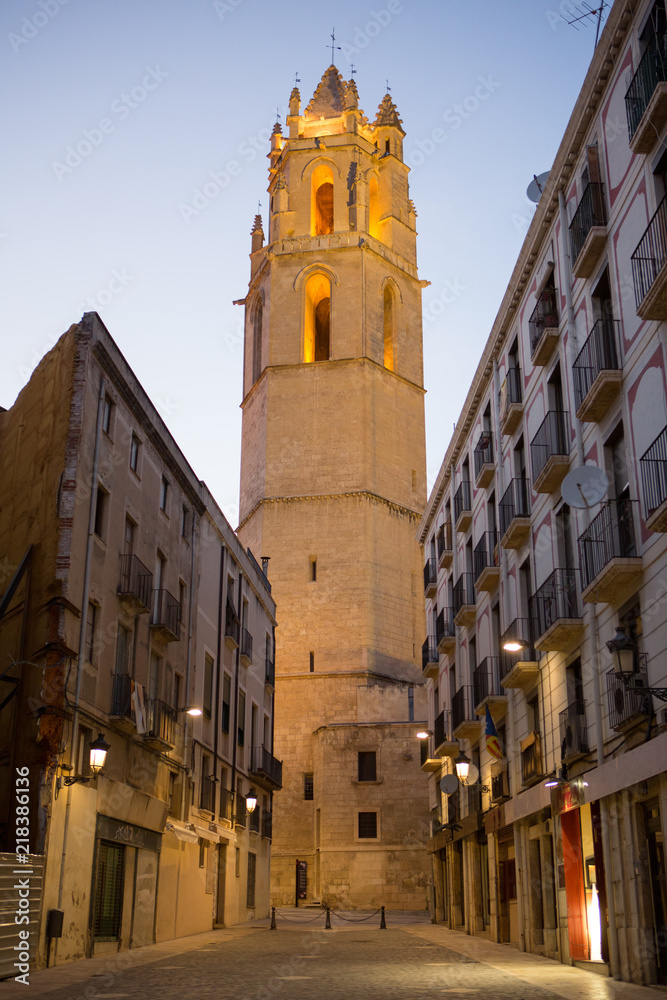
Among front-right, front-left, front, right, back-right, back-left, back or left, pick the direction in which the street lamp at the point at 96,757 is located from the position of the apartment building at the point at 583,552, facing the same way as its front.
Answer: front

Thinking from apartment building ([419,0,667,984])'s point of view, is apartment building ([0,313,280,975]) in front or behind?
in front

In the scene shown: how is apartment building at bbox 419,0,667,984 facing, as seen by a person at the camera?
facing to the left of the viewer

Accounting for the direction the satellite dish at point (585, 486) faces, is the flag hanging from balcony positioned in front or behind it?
behind

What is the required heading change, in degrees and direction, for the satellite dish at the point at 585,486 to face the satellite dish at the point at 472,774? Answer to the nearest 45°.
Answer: approximately 180°

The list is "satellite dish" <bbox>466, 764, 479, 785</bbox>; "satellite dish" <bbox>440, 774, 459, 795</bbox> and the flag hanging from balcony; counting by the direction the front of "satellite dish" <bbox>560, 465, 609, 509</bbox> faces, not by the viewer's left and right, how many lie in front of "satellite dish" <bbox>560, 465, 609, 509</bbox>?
0

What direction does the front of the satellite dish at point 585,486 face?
toward the camera

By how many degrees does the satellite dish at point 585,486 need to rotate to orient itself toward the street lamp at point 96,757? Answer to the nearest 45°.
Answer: approximately 90° to its right
